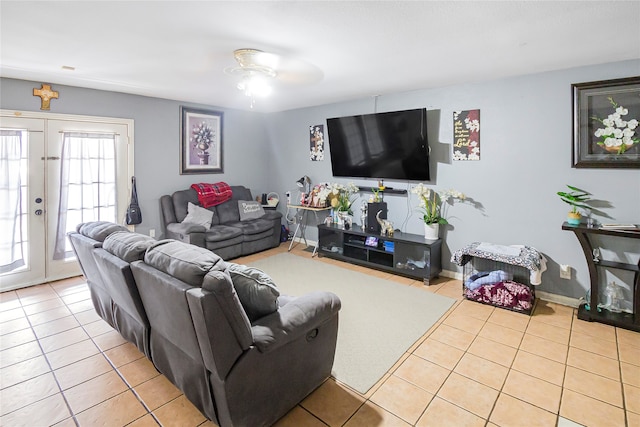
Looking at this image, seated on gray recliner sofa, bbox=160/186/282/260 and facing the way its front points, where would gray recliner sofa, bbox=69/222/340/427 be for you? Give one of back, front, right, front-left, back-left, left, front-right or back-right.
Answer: front-right

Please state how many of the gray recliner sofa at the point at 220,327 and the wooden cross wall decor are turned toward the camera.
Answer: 1

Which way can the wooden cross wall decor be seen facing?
toward the camera

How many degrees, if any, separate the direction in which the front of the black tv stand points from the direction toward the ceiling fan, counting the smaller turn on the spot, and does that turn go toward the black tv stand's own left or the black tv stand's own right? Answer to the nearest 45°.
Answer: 0° — it already faces it

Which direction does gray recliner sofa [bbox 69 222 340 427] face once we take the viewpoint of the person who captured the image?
facing away from the viewer and to the right of the viewer

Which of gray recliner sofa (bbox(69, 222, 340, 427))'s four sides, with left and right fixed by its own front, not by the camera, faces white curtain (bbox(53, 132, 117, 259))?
left

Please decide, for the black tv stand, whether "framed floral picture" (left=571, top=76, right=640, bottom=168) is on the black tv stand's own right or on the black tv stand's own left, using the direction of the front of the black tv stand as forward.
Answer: on the black tv stand's own left

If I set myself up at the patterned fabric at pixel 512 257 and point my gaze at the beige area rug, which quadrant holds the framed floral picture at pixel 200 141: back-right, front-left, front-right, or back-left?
front-right

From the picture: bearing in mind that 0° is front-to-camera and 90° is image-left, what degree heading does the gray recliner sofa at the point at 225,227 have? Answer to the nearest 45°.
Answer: approximately 315°

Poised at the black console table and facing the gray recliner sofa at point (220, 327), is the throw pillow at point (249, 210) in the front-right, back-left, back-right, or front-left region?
front-right

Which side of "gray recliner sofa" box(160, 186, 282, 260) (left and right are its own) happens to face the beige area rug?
front

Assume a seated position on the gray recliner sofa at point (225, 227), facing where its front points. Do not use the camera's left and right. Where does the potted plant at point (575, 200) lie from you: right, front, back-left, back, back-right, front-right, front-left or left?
front

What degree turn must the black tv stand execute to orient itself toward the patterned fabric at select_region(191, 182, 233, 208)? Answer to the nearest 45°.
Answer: approximately 45° to its right
